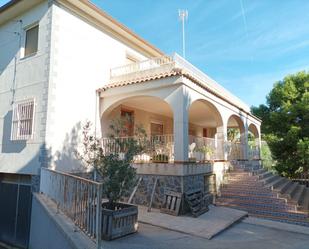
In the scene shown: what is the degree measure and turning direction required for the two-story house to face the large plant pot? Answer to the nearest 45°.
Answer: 0° — it already faces it

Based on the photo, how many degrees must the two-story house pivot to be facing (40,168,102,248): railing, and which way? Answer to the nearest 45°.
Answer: approximately 45° to its right

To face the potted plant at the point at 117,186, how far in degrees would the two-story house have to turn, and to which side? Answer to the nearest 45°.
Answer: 0° — it already faces it

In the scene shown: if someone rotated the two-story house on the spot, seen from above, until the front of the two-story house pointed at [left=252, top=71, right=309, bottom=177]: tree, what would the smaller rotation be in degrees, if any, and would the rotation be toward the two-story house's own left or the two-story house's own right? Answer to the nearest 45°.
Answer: approximately 90° to the two-story house's own left

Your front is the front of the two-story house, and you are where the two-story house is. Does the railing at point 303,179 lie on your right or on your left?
on your left

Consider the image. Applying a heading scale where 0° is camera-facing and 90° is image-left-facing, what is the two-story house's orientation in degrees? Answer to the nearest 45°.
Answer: approximately 315°

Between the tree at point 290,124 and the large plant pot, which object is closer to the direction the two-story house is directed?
the large plant pot
